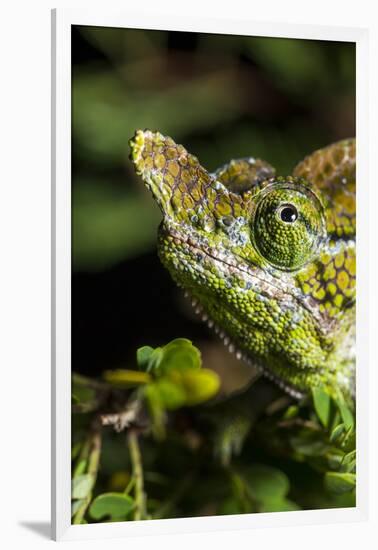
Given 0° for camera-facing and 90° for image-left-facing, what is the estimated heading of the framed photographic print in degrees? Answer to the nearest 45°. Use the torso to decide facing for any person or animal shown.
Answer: approximately 315°
